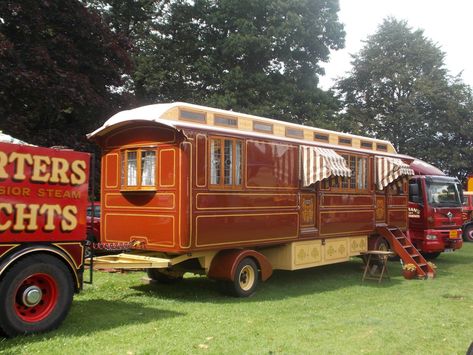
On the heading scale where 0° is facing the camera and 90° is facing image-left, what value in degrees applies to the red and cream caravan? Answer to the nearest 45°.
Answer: approximately 45°

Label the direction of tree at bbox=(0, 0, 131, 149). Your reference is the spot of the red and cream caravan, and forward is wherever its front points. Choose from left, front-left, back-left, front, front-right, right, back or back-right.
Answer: right

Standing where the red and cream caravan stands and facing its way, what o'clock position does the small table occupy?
The small table is roughly at 6 o'clock from the red and cream caravan.

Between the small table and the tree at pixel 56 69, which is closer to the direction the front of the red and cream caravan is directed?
the tree

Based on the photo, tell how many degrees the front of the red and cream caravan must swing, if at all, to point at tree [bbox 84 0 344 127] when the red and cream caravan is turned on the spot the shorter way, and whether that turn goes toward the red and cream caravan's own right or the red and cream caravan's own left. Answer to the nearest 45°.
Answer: approximately 135° to the red and cream caravan's own right

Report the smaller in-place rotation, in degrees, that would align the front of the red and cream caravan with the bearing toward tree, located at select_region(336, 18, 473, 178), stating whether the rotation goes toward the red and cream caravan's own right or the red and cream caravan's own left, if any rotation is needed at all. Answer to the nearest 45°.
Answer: approximately 180°
